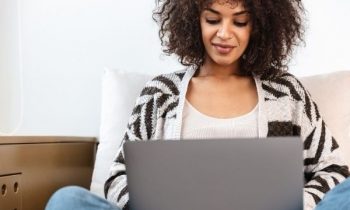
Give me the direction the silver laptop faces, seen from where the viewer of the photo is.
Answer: facing away from the viewer

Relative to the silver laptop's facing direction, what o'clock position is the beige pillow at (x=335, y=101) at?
The beige pillow is roughly at 1 o'clock from the silver laptop.
